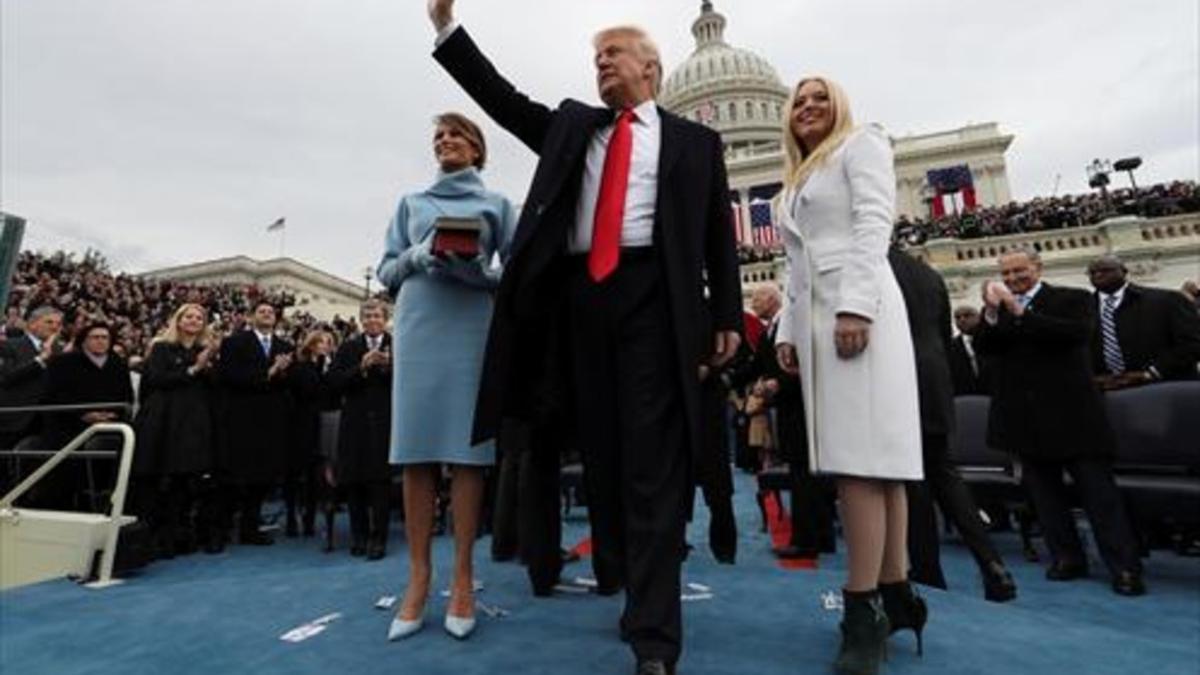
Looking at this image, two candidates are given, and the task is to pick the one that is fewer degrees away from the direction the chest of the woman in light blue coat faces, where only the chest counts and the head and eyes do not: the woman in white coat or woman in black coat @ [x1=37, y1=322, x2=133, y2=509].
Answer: the woman in white coat

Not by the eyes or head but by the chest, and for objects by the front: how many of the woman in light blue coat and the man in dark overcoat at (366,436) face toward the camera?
2

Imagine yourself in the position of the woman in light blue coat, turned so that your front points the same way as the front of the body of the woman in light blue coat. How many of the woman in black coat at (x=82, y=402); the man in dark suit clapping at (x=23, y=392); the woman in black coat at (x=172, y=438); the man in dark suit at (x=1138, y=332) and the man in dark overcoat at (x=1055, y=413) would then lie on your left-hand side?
2

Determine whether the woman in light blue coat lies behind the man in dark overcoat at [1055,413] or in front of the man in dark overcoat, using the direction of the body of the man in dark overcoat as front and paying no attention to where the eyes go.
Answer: in front

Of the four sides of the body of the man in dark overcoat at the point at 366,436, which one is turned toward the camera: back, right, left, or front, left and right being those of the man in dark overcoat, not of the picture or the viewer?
front

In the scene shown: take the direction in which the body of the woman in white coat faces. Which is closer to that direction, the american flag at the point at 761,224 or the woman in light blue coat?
the woman in light blue coat

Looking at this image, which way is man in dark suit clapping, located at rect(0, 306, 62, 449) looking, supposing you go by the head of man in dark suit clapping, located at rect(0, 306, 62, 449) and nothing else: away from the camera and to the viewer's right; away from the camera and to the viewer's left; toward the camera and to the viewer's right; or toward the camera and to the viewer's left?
toward the camera and to the viewer's right

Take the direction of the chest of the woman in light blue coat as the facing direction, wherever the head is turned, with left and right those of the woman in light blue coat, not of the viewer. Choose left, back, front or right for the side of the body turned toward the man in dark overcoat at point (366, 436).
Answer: back

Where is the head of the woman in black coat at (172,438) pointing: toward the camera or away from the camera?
toward the camera

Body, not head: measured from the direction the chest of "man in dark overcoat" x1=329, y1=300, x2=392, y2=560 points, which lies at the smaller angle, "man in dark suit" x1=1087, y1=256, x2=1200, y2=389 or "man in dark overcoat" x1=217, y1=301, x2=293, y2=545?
the man in dark suit

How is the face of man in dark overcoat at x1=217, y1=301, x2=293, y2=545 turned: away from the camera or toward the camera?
toward the camera

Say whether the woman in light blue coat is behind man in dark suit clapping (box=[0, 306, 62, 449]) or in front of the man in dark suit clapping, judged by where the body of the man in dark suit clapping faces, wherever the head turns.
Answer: in front

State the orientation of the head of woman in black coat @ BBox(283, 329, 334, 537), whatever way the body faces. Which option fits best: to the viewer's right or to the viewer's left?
to the viewer's right
